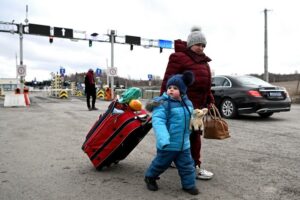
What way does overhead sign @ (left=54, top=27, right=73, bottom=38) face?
toward the camera

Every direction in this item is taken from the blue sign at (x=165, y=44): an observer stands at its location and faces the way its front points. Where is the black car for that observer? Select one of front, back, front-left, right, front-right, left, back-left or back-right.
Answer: front

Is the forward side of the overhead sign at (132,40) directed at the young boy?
yes

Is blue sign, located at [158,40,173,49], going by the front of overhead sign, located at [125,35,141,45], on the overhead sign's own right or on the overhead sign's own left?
on the overhead sign's own left

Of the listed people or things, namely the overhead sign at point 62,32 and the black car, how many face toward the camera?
1

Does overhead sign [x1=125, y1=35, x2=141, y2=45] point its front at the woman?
yes

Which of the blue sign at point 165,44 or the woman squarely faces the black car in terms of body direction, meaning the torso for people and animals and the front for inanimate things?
the blue sign

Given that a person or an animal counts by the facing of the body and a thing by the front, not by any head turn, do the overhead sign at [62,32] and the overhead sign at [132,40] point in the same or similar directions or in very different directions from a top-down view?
same or similar directions

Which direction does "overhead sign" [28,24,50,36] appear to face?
toward the camera

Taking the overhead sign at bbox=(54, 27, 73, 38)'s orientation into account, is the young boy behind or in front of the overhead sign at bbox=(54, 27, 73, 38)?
in front

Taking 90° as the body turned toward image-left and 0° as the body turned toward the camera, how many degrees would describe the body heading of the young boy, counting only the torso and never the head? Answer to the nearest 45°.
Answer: approximately 315°

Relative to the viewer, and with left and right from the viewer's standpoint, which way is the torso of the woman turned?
facing the viewer and to the right of the viewer

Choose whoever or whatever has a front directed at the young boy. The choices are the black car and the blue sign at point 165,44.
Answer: the blue sign

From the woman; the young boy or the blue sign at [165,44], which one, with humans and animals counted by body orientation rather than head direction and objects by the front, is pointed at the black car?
the blue sign

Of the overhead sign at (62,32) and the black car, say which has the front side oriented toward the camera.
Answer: the overhead sign

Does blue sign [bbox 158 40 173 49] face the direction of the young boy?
yes
